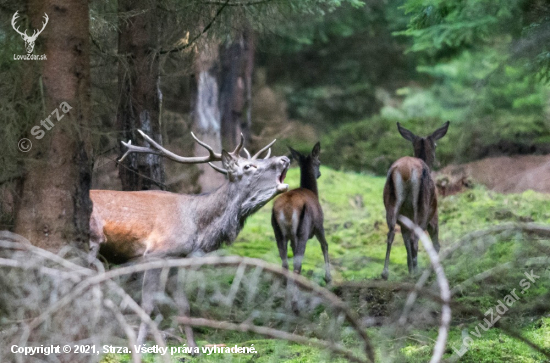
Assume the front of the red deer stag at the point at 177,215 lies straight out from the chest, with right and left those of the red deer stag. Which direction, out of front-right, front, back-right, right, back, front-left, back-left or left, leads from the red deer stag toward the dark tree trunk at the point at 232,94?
left

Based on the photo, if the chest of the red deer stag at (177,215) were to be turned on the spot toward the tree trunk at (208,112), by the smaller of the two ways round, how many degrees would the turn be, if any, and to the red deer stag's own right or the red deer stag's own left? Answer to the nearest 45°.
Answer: approximately 90° to the red deer stag's own left

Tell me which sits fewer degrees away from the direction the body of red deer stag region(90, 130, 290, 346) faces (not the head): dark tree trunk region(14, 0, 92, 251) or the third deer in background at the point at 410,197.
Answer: the third deer in background

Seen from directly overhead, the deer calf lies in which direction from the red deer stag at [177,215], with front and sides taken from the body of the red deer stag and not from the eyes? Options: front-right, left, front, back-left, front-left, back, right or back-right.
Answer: front-left

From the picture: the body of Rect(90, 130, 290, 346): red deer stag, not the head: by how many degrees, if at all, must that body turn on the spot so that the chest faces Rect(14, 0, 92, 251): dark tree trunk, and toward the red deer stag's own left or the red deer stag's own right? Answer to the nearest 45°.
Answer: approximately 135° to the red deer stag's own right

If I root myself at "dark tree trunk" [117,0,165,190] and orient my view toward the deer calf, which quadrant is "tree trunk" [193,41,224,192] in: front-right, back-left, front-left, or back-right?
front-left

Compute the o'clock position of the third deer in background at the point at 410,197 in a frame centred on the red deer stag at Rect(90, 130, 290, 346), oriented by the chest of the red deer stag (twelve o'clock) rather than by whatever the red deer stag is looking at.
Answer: The third deer in background is roughly at 11 o'clock from the red deer stag.

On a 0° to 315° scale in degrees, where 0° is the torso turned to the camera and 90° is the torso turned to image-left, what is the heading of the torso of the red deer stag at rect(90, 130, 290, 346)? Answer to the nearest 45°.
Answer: approximately 270°

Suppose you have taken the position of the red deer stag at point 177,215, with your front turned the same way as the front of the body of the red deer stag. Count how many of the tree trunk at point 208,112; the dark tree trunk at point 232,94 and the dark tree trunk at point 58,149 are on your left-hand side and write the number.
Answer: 2
